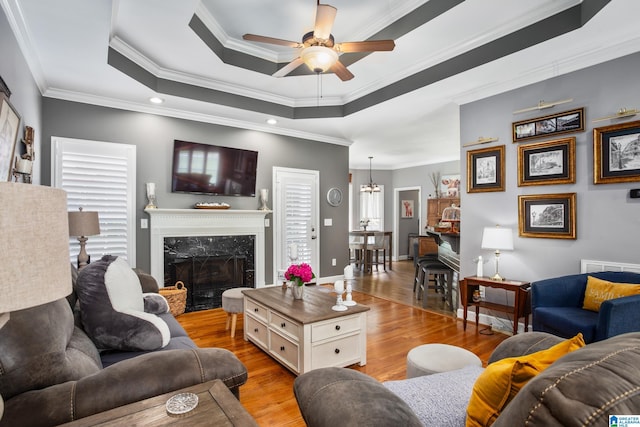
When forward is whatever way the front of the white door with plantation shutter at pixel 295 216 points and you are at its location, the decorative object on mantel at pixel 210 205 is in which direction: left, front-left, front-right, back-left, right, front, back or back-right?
right

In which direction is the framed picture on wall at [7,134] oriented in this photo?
to the viewer's right

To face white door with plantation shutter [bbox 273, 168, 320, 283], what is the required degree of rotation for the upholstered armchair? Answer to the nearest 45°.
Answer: approximately 45° to its right

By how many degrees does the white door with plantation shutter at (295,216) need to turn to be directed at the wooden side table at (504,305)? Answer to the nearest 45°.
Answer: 0° — it already faces it

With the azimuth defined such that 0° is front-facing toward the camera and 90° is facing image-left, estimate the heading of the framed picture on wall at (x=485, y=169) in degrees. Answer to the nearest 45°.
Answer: approximately 45°

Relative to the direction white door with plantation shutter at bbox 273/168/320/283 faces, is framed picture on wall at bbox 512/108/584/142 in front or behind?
in front

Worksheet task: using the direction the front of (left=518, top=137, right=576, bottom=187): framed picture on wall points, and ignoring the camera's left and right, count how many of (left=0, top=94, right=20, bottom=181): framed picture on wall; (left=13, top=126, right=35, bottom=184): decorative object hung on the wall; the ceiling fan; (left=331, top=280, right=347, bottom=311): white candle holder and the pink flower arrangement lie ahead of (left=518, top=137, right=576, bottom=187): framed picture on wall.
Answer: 5

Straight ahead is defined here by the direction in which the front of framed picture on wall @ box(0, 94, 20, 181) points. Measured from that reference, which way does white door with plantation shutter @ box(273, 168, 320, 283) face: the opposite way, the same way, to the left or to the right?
to the right

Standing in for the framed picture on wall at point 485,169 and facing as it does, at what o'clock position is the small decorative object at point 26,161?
The small decorative object is roughly at 12 o'clock from the framed picture on wall.

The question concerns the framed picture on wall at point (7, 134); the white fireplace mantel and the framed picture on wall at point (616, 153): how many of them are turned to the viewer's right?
1

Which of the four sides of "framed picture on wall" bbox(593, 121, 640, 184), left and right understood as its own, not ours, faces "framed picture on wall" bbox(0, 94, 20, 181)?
front

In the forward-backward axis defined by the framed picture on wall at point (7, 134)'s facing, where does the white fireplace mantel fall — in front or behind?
in front

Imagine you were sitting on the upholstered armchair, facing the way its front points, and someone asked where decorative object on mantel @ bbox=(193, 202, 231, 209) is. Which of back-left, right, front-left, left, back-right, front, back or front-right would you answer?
front-right
